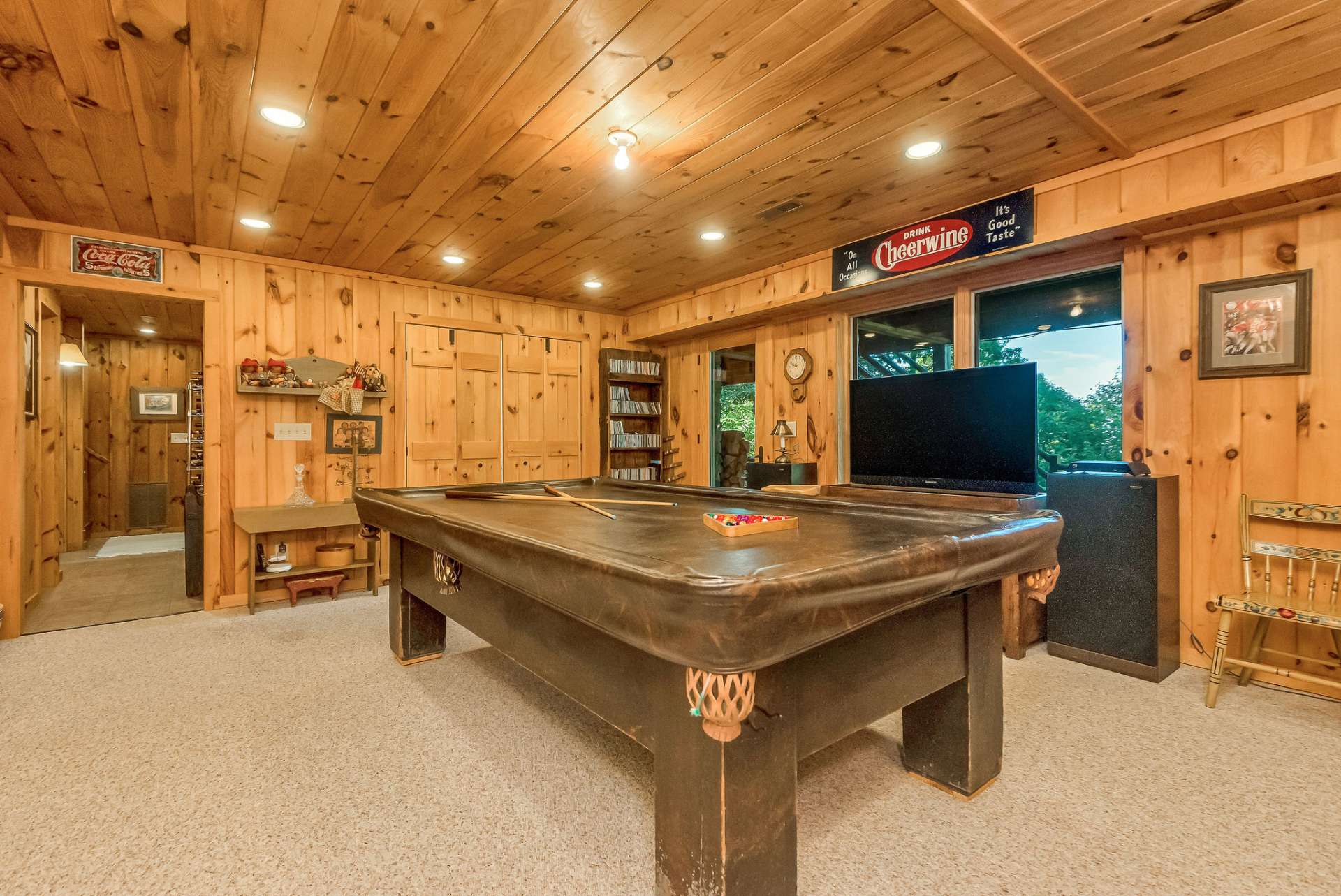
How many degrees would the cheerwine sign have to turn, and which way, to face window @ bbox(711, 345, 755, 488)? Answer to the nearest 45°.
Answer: approximately 90° to its right

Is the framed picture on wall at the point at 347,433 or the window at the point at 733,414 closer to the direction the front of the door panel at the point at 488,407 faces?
the window

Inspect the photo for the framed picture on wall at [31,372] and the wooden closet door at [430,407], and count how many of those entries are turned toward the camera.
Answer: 1

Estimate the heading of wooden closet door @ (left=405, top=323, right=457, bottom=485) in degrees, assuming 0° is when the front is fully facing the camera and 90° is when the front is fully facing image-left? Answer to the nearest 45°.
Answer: approximately 0°

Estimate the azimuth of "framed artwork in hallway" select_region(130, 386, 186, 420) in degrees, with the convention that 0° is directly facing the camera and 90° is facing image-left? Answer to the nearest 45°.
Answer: approximately 0°

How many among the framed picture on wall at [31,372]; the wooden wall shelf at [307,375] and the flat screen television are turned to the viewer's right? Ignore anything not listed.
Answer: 1

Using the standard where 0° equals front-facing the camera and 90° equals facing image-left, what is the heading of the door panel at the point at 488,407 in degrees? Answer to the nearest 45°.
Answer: approximately 315°

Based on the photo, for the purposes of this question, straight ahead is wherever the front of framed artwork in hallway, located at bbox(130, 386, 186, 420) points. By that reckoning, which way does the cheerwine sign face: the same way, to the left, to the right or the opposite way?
to the right

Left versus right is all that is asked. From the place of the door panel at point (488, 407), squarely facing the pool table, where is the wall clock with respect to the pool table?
left

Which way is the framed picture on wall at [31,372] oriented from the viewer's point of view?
to the viewer's right

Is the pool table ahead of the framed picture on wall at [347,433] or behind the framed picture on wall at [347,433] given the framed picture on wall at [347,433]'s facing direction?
ahead
